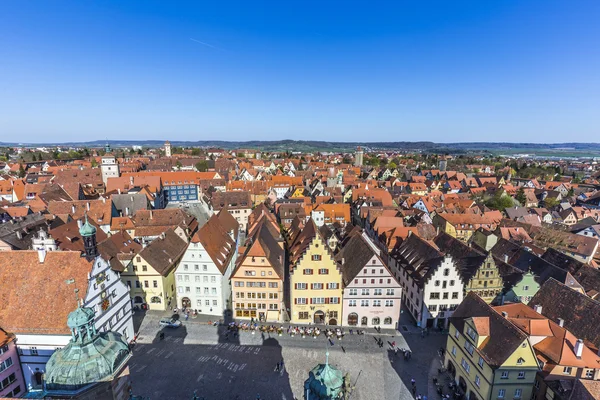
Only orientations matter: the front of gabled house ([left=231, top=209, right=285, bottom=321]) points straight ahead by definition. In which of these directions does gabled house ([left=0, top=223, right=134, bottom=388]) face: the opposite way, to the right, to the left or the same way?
to the left

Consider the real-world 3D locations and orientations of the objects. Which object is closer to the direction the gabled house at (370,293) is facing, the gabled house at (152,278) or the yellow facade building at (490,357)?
the yellow facade building

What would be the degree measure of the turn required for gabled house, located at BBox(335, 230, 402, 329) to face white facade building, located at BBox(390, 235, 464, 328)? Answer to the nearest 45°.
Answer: approximately 90° to its left

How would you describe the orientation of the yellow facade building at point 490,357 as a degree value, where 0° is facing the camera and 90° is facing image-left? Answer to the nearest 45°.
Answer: approximately 45°

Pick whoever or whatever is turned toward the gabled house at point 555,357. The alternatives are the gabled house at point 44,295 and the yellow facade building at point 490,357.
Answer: the gabled house at point 44,295

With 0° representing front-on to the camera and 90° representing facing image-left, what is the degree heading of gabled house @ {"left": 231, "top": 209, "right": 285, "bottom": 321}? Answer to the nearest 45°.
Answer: approximately 0°

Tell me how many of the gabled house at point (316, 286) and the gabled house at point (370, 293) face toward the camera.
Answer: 2

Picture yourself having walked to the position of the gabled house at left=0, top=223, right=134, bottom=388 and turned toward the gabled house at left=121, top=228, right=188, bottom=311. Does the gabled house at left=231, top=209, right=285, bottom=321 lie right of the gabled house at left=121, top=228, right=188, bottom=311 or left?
right

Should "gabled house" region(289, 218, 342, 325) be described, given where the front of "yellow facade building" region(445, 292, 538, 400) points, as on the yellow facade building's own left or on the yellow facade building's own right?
on the yellow facade building's own right
